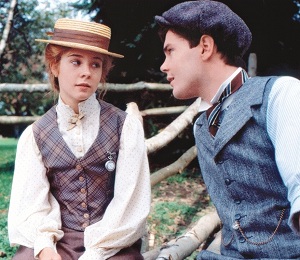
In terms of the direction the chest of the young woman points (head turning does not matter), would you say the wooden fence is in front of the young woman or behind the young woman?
behind

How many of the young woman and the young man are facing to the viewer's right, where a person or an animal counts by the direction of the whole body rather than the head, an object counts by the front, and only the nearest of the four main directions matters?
0

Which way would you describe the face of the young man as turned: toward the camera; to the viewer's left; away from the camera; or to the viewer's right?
to the viewer's left

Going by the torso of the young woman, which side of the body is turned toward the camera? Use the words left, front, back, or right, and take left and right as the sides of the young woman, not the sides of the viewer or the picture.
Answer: front

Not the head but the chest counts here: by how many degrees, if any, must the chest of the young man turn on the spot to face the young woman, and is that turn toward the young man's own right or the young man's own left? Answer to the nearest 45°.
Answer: approximately 90° to the young man's own right

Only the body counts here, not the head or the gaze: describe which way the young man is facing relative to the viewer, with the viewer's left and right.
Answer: facing the viewer and to the left of the viewer
